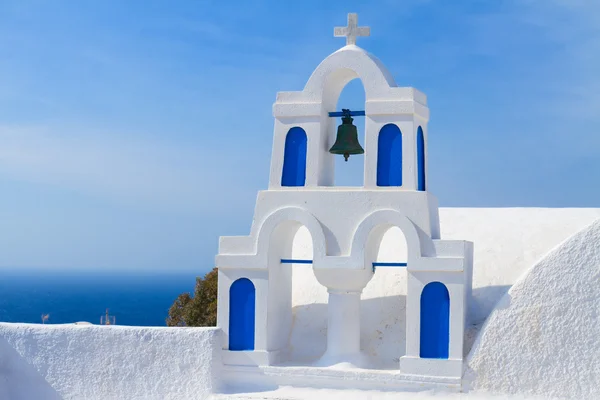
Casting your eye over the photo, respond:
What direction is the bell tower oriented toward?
toward the camera
